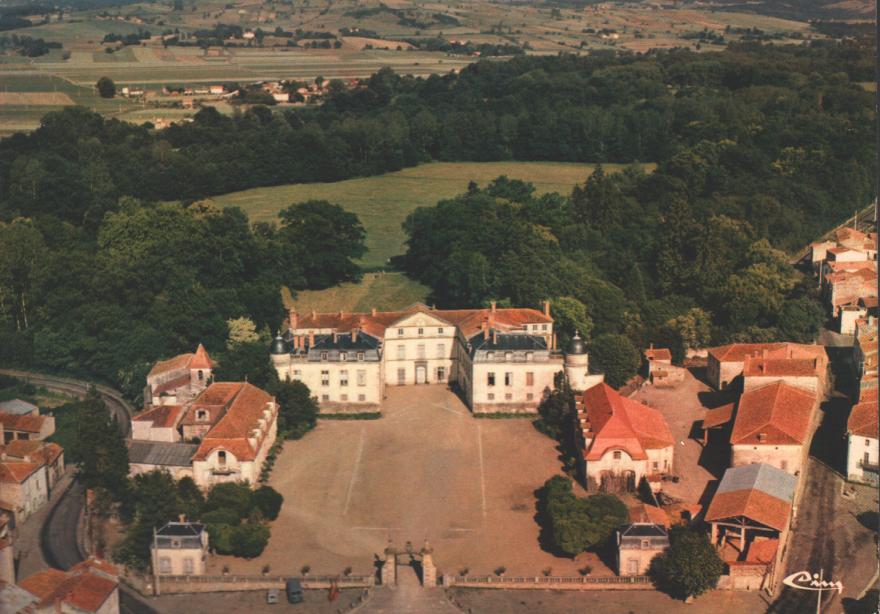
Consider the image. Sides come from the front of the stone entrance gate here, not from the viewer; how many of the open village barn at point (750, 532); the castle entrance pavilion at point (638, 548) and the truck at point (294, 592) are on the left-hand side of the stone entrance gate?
2

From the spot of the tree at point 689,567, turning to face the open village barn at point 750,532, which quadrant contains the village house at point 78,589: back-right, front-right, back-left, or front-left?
back-left

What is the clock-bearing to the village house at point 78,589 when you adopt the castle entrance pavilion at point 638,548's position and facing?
the village house at point 78,589 is roughly at 2 o'clock from the castle entrance pavilion at point 638,548.

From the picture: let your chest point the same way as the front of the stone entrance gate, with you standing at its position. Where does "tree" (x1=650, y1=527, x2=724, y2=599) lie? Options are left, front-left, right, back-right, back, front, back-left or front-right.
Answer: left

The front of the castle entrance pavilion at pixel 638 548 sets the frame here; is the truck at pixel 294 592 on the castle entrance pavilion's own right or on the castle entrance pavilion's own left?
on the castle entrance pavilion's own right

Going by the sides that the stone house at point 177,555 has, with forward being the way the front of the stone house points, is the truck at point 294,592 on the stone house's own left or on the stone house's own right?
on the stone house's own left

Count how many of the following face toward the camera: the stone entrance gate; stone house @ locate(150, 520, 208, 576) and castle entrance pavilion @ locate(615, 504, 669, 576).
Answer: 3

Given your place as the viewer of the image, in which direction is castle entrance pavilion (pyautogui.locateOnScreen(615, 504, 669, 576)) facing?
facing the viewer

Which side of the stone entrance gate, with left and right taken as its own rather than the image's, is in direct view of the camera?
front

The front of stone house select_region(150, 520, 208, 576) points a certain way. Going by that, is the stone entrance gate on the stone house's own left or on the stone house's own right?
on the stone house's own left

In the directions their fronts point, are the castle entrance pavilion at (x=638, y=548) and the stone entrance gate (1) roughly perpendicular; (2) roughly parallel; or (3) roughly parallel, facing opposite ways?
roughly parallel

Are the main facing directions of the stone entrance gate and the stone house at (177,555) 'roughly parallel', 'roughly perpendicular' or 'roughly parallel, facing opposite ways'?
roughly parallel

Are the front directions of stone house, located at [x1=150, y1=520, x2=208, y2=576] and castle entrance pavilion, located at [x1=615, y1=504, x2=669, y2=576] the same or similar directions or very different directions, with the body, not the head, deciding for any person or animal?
same or similar directions

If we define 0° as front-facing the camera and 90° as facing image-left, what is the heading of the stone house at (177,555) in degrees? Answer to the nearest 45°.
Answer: approximately 0°
